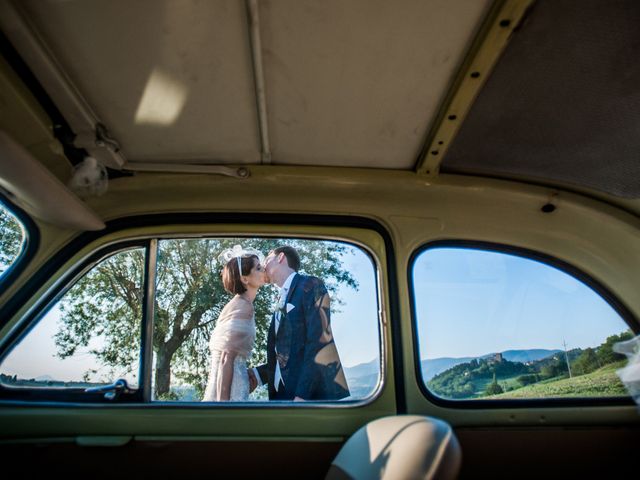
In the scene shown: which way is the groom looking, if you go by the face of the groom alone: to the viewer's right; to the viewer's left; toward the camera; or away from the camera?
to the viewer's left

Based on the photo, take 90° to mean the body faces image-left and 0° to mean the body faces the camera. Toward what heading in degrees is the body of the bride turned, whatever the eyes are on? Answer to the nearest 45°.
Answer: approximately 270°

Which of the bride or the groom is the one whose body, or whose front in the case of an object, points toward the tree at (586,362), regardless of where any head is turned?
the bride

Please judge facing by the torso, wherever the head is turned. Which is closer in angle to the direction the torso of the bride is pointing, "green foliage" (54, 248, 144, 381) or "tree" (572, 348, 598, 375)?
the tree

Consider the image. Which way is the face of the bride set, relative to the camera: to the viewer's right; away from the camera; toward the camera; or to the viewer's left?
to the viewer's right

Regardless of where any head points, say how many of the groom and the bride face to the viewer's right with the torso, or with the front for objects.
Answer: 1

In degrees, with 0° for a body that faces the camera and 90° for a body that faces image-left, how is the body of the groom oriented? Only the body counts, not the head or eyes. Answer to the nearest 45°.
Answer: approximately 45°

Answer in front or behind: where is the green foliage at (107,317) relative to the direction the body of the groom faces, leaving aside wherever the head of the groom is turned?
in front

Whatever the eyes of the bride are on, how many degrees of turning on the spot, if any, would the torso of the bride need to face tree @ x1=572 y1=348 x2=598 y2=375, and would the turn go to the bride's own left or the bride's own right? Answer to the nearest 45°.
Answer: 0° — they already face it

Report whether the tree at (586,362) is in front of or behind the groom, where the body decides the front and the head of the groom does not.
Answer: behind

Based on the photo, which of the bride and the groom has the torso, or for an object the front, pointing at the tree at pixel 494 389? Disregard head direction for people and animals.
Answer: the bride

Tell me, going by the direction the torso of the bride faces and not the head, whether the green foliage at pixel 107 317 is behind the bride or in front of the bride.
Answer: behind
